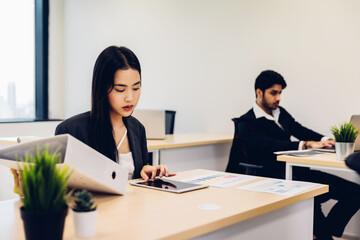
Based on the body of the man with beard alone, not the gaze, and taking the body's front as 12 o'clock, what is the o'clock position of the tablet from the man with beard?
The tablet is roughly at 2 o'clock from the man with beard.

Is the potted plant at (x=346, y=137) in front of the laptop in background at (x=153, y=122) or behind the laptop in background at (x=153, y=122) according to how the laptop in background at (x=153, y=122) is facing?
behind

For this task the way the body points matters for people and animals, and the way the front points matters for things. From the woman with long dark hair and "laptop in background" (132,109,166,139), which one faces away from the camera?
the laptop in background

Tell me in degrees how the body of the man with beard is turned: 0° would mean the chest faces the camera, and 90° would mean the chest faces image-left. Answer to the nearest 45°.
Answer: approximately 315°

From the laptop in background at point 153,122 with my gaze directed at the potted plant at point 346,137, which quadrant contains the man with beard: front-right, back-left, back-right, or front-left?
front-left

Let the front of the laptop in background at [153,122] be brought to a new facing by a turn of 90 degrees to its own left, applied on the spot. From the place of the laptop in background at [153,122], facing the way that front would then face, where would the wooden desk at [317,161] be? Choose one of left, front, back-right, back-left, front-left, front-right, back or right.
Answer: back-left

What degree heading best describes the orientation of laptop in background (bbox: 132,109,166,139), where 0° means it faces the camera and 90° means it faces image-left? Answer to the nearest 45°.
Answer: approximately 180°

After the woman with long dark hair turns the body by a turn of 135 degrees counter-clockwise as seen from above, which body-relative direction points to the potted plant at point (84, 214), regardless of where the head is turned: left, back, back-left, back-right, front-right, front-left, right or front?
back

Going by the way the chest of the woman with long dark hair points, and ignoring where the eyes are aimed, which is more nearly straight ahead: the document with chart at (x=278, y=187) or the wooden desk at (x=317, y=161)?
the document with chart

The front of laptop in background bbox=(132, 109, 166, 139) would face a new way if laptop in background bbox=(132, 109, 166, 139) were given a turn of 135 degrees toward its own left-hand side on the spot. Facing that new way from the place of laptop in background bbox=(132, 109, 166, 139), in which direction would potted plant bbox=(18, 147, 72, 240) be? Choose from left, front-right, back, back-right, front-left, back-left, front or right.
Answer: front-left

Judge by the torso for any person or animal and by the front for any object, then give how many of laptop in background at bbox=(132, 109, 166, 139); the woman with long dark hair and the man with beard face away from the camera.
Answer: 1

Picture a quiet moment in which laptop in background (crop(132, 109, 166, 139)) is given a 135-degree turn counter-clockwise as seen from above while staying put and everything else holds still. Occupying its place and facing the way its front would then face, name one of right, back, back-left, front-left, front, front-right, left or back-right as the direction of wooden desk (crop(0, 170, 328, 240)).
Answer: front-left

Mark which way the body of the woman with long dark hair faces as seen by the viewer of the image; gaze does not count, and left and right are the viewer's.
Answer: facing the viewer and to the right of the viewer

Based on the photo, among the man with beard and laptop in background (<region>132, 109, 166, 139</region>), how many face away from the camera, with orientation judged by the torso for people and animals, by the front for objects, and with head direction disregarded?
1
